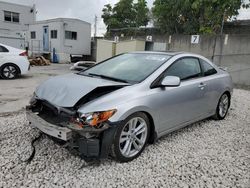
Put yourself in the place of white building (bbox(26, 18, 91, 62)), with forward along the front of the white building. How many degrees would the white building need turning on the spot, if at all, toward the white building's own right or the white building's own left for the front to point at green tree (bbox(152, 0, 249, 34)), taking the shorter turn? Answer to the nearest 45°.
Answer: approximately 90° to the white building's own left

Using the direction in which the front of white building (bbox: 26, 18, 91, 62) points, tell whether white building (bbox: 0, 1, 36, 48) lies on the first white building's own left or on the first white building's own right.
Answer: on the first white building's own right

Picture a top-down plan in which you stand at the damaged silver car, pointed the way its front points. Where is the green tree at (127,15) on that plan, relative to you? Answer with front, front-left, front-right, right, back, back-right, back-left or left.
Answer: back-right

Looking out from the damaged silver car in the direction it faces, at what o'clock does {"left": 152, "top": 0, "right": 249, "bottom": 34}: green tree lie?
The green tree is roughly at 5 o'clock from the damaged silver car.

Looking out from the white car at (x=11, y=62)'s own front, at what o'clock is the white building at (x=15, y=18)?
The white building is roughly at 3 o'clock from the white car.

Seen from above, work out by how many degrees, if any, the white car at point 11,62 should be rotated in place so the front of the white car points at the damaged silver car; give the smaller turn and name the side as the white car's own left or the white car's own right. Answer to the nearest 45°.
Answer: approximately 90° to the white car's own left

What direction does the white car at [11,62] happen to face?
to the viewer's left

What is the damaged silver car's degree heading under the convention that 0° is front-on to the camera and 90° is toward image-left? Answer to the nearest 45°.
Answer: approximately 45°

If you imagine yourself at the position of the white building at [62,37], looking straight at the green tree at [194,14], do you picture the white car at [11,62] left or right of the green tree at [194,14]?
right
